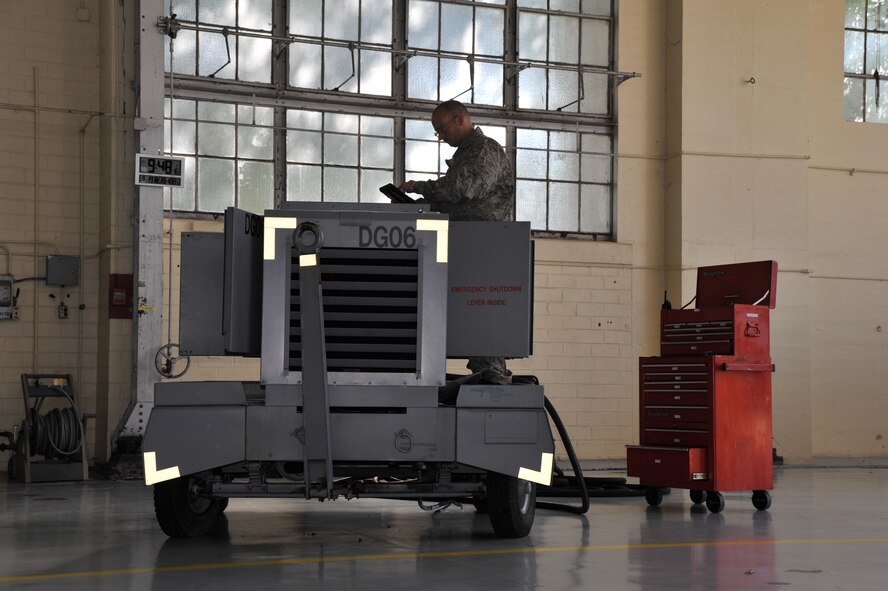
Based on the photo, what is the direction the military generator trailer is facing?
toward the camera

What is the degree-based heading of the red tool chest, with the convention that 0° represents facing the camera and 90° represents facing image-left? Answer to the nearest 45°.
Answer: approximately 45°

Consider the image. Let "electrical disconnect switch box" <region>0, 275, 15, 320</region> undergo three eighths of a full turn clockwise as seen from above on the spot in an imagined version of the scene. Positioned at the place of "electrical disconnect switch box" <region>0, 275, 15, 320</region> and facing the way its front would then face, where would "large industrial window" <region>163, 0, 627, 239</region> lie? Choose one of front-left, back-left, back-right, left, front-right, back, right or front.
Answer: back-right

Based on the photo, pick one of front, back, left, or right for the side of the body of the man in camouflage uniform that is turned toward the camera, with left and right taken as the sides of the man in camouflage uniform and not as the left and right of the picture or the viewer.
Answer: left

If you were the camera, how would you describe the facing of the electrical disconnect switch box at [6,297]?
facing the viewer

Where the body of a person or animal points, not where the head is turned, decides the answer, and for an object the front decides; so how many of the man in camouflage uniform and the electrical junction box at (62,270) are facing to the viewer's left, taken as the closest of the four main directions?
1

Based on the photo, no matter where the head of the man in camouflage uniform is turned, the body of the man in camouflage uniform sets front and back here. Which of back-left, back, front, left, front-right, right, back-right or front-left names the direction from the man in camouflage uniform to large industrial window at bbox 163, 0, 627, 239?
right

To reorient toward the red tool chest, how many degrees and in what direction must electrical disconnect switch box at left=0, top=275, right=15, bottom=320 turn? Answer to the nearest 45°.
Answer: approximately 45° to its left

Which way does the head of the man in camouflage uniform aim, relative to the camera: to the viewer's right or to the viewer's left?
to the viewer's left

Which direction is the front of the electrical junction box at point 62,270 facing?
toward the camera

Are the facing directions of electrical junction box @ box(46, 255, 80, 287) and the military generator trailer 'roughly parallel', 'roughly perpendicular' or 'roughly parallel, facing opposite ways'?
roughly parallel

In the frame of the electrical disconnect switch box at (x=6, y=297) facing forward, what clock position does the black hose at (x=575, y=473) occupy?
The black hose is roughly at 11 o'clock from the electrical disconnect switch box.

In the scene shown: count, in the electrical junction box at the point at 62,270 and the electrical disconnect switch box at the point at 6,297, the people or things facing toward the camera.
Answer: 2

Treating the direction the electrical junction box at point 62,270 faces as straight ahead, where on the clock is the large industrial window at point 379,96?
The large industrial window is roughly at 9 o'clock from the electrical junction box.
